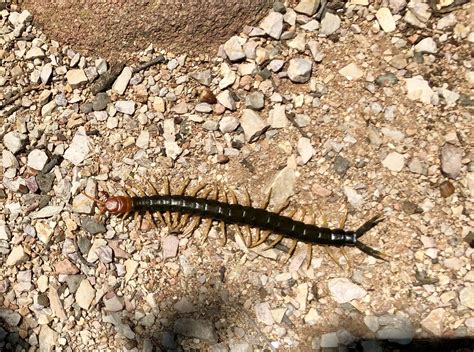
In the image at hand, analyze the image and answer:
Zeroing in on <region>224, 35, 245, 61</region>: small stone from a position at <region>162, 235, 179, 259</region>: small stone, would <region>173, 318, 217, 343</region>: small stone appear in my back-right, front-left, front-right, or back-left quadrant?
back-right

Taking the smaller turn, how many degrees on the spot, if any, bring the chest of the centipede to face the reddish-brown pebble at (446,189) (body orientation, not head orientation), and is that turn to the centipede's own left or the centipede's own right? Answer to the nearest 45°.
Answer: approximately 180°

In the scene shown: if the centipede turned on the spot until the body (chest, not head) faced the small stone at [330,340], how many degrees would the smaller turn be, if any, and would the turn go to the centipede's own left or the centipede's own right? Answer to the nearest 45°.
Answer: approximately 135° to the centipede's own left

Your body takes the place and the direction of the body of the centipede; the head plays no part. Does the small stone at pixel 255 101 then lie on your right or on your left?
on your right

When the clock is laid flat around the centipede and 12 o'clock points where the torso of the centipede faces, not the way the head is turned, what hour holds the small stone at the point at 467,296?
The small stone is roughly at 7 o'clock from the centipede.

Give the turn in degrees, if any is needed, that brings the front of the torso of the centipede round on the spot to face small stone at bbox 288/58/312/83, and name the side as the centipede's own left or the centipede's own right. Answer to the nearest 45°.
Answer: approximately 135° to the centipede's own right

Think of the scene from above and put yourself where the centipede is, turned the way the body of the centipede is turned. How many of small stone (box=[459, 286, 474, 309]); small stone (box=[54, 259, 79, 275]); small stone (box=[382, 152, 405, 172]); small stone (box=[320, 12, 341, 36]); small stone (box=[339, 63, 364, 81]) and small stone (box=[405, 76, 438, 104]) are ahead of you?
1

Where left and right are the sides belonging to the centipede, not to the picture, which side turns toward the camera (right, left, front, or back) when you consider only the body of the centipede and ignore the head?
left

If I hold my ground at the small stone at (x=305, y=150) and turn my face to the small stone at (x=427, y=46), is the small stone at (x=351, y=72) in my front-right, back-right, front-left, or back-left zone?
front-left

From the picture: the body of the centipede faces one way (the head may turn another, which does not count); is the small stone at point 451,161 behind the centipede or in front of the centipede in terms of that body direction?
behind

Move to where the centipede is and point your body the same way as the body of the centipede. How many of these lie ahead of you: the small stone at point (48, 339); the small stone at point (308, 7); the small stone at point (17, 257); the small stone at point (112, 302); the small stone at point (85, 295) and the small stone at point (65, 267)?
5

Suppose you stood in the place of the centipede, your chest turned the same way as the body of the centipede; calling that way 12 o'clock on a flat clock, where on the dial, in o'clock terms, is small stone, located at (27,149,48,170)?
The small stone is roughly at 1 o'clock from the centipede.

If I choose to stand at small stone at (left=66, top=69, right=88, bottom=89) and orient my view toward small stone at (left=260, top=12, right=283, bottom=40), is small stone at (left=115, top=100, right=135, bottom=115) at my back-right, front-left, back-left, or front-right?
front-right

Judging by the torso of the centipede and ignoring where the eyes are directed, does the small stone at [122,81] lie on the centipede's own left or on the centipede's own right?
on the centipede's own right

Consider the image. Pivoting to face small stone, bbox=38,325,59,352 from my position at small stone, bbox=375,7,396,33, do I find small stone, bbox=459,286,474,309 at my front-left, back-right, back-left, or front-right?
front-left

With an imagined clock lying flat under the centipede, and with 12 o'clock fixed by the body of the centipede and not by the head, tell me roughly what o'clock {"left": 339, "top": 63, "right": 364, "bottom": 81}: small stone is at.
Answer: The small stone is roughly at 5 o'clock from the centipede.

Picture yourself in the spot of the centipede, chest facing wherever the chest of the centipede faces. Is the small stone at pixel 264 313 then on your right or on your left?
on your left

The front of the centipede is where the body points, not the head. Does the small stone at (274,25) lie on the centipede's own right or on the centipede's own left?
on the centipede's own right

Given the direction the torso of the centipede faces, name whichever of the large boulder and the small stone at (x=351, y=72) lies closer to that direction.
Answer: the large boulder
